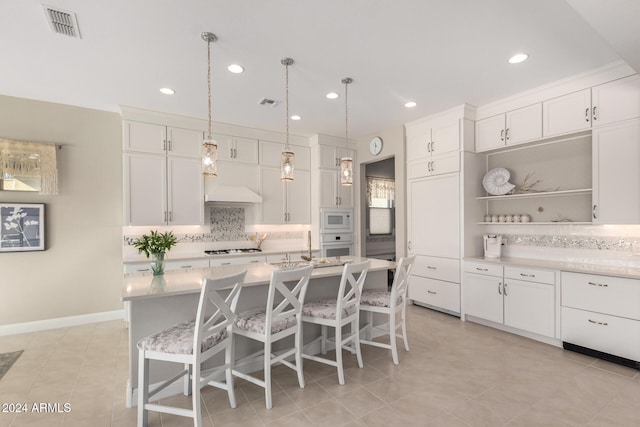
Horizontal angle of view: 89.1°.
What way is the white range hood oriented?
toward the camera

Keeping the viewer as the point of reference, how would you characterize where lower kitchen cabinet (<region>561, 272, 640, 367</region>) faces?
facing the viewer and to the left of the viewer

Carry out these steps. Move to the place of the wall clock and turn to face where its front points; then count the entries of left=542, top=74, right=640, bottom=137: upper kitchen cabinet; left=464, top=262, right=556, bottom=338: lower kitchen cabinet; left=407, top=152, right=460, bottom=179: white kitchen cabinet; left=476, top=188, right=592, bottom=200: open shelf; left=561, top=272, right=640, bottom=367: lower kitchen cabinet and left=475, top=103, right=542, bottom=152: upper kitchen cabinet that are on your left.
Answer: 6

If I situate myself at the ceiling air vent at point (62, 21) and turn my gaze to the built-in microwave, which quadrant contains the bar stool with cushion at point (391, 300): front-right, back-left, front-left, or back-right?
front-right

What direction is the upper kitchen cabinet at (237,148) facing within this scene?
toward the camera

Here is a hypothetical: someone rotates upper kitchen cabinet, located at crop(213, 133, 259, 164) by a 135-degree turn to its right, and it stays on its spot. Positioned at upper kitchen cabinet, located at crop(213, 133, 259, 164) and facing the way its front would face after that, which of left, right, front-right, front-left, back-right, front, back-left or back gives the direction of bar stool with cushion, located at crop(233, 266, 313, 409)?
back-left

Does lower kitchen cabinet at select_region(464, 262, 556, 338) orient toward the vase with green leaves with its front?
yes

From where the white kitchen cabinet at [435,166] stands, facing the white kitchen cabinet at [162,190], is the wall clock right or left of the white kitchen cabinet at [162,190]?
right

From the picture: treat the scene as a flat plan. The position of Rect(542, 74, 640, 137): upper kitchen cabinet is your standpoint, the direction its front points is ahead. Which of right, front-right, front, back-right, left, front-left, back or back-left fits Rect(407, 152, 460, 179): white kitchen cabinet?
front-right

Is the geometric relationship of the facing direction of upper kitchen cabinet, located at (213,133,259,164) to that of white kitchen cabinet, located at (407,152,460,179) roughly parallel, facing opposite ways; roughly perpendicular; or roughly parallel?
roughly perpendicular

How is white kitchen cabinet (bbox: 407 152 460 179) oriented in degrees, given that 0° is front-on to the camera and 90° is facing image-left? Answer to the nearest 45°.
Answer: approximately 45°

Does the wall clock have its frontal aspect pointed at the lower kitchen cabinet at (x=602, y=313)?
no

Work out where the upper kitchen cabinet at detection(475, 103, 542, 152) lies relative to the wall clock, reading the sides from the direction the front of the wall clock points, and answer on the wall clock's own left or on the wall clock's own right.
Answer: on the wall clock's own left

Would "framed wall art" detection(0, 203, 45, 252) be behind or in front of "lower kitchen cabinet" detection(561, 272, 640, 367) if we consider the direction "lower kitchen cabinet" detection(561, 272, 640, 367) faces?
in front

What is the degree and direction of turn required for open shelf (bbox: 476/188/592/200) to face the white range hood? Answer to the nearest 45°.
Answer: approximately 45° to its right

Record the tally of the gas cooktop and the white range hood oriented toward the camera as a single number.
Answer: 2

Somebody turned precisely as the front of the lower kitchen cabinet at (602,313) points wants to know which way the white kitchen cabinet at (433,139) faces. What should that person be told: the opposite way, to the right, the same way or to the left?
the same way

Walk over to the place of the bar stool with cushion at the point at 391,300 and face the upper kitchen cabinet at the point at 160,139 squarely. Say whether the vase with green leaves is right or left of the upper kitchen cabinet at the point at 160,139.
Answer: left
